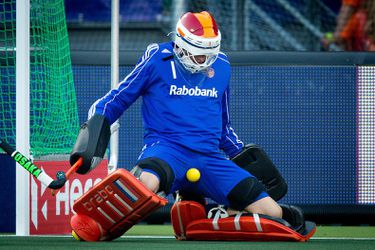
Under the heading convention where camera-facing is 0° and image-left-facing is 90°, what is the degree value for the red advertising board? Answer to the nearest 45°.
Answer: approximately 0°

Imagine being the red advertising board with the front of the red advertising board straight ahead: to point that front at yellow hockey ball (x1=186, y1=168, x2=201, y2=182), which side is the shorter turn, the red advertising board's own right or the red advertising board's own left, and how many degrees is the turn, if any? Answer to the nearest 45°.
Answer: approximately 45° to the red advertising board's own left

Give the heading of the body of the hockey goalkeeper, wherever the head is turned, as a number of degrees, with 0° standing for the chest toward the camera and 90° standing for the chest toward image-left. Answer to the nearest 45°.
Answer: approximately 0°

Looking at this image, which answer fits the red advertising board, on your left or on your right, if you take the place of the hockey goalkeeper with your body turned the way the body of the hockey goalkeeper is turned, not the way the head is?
on your right

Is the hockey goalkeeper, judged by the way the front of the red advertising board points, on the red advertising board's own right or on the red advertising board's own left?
on the red advertising board's own left

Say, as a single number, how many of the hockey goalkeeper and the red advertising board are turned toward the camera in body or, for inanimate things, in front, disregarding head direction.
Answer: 2
